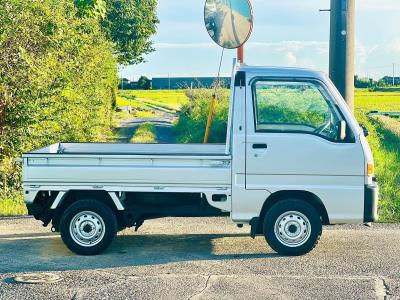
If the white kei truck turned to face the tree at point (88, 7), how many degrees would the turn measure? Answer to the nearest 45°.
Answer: approximately 135° to its left

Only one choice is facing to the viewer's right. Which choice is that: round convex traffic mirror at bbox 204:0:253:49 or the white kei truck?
the white kei truck

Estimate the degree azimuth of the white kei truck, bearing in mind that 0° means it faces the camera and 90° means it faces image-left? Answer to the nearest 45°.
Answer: approximately 270°

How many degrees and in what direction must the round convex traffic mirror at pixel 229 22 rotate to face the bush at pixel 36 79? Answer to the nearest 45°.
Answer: approximately 45° to its right

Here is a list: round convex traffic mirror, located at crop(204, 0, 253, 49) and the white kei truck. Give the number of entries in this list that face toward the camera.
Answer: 1

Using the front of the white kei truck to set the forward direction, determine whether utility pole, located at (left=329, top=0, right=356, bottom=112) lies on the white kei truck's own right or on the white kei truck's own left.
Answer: on the white kei truck's own left

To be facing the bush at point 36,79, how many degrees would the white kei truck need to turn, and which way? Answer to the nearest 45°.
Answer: approximately 135° to its left

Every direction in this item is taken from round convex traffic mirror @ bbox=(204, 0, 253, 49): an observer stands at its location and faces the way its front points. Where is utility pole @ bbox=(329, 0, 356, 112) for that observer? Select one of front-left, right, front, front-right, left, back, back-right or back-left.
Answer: back-left

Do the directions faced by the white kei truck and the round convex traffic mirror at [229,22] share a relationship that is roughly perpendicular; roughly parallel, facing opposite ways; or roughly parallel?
roughly perpendicular

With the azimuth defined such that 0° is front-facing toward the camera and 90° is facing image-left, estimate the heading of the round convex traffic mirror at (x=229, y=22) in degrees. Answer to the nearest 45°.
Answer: approximately 0°

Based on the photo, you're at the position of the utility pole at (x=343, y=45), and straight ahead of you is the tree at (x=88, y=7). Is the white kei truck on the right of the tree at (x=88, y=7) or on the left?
left
